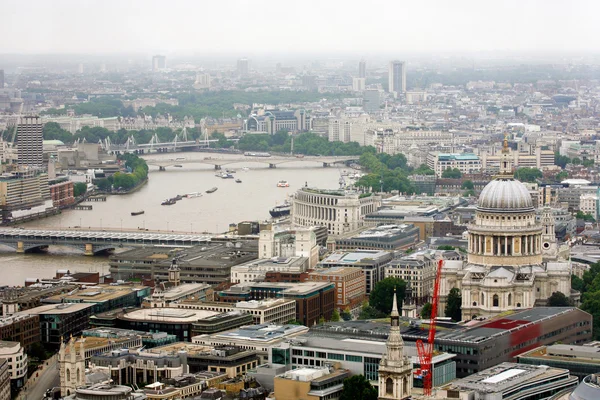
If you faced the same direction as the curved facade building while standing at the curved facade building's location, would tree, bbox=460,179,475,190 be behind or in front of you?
behind

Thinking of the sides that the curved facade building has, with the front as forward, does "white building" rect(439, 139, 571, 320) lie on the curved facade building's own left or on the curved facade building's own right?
on the curved facade building's own left

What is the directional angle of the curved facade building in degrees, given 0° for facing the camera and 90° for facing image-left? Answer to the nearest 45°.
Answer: approximately 45°

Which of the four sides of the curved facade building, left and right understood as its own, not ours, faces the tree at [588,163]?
back

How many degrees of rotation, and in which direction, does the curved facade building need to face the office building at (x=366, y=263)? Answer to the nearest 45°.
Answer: approximately 45° to its left

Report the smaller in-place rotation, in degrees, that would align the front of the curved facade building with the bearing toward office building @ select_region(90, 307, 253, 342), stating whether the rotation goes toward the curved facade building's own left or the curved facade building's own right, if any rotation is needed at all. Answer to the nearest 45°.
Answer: approximately 45° to the curved facade building's own left

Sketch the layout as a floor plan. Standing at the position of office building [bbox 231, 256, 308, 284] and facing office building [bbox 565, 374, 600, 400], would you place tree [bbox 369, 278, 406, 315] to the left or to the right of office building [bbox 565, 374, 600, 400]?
left

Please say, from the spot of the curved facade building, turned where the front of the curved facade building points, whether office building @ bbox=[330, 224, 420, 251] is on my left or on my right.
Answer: on my left

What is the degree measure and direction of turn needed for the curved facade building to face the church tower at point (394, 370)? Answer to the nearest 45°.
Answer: approximately 45° to its left
